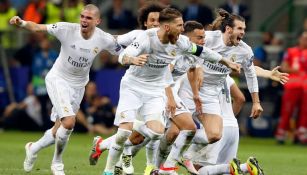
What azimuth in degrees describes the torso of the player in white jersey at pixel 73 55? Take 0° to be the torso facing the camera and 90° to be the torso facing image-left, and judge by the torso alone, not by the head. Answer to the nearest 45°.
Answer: approximately 315°

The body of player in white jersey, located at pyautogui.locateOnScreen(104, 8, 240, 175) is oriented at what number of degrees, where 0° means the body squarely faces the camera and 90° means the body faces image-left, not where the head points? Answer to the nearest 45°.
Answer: approximately 315°

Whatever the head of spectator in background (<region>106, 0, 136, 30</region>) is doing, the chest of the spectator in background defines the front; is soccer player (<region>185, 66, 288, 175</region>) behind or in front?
in front

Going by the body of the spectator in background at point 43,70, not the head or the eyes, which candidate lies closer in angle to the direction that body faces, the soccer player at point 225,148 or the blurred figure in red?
the soccer player

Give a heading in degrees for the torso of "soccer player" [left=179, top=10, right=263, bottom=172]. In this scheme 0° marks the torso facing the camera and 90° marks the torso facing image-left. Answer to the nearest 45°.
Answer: approximately 315°

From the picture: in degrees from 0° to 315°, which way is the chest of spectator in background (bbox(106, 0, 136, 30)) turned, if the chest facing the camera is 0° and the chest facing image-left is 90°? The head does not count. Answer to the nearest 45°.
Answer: approximately 0°

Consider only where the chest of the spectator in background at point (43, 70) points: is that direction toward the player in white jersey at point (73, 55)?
yes

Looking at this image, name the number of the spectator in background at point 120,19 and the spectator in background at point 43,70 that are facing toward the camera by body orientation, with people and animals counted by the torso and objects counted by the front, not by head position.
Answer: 2

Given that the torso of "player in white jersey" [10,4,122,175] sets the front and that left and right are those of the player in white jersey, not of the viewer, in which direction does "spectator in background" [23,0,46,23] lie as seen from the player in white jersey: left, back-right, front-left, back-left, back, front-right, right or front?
back-left
